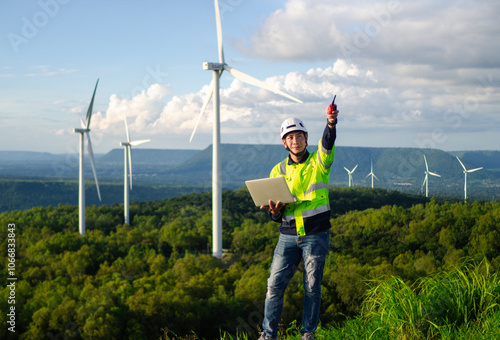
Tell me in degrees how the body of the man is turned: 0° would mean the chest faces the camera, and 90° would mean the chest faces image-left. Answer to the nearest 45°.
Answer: approximately 0°
